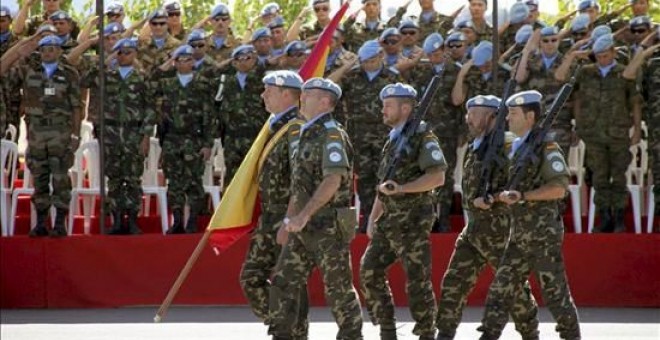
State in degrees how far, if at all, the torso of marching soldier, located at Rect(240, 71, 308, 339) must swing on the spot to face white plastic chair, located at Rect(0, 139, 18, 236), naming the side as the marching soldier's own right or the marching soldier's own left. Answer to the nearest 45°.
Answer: approximately 45° to the marching soldier's own right

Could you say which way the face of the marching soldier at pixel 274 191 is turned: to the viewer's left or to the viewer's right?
to the viewer's left

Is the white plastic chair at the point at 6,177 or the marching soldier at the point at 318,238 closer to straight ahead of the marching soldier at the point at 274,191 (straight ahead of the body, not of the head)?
the white plastic chair

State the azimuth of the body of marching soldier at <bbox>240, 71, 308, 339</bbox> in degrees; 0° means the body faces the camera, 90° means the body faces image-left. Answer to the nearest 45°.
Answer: approximately 90°

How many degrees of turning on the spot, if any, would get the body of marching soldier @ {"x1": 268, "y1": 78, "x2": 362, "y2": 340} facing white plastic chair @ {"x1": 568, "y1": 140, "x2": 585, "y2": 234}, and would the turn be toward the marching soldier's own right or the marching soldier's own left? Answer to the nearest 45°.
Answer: approximately 135° to the marching soldier's own right

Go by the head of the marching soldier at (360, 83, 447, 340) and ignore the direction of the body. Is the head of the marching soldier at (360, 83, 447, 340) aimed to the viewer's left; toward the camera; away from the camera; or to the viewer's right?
to the viewer's left

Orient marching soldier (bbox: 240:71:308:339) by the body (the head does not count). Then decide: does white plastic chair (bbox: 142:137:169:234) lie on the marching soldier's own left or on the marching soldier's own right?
on the marching soldier's own right

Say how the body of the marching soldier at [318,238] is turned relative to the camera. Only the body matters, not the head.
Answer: to the viewer's left

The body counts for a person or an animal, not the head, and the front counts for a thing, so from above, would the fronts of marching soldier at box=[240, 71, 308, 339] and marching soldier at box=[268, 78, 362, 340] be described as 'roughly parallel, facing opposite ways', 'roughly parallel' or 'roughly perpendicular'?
roughly parallel

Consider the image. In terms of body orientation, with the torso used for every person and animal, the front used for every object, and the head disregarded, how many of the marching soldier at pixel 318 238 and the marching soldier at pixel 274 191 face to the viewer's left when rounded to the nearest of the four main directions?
2

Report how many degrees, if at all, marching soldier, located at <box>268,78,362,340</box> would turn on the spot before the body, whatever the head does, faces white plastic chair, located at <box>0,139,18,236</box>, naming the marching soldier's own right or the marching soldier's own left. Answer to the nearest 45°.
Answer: approximately 45° to the marching soldier's own right

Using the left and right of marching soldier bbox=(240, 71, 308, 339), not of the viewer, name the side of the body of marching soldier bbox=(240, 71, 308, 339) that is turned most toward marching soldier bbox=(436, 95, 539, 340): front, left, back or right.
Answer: back

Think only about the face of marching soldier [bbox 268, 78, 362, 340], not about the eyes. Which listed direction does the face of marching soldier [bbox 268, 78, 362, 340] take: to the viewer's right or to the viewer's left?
to the viewer's left

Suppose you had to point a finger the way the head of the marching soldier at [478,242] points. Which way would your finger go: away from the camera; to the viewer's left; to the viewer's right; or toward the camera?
to the viewer's left

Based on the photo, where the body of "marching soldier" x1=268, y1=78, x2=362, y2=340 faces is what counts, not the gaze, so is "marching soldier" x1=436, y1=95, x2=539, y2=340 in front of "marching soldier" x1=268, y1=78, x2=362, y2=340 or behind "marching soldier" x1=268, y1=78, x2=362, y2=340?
behind
